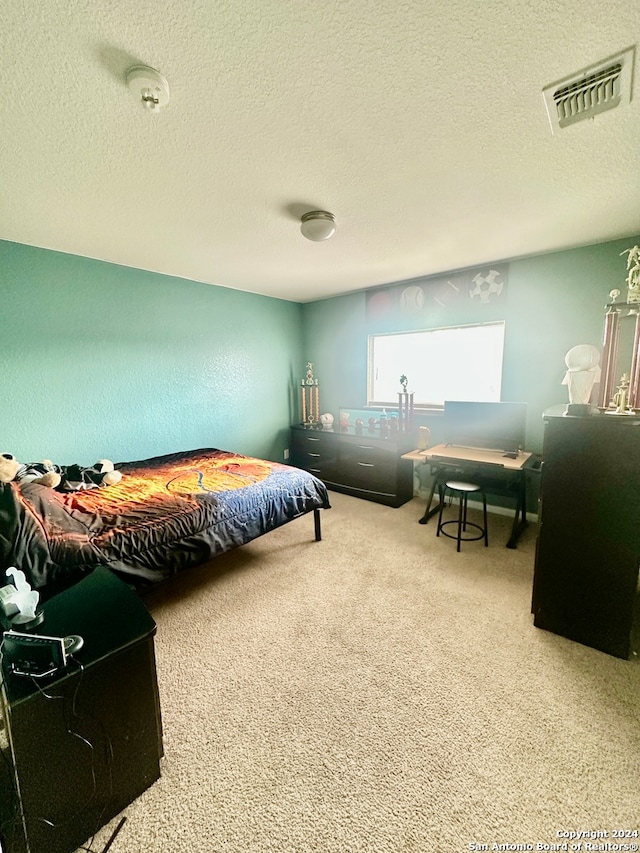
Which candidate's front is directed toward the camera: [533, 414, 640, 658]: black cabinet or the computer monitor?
the computer monitor

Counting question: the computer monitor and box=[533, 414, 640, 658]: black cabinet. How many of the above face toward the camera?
1

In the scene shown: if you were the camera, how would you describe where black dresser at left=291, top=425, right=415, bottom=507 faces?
facing the viewer and to the left of the viewer

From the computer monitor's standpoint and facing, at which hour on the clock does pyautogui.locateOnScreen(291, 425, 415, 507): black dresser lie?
The black dresser is roughly at 3 o'clock from the computer monitor.

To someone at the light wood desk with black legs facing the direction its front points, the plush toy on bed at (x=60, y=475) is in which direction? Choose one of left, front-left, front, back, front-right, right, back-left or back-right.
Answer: front

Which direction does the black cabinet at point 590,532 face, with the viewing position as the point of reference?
facing away from the viewer and to the left of the viewer

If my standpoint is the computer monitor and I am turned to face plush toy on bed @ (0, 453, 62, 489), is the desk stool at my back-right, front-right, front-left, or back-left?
front-left

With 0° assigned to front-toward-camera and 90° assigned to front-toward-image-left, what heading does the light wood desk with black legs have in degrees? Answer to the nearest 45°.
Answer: approximately 45°

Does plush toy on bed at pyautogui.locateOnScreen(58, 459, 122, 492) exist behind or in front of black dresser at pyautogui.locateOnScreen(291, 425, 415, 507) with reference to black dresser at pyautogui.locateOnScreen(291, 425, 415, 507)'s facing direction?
in front

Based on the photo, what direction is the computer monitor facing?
toward the camera
